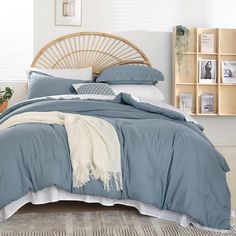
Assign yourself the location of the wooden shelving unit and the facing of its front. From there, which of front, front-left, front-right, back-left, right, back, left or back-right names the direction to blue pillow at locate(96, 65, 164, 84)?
front-right

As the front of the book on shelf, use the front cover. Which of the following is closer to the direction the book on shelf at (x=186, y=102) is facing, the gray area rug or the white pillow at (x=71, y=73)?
the gray area rug

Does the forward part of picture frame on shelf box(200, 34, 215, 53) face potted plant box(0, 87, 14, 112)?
no

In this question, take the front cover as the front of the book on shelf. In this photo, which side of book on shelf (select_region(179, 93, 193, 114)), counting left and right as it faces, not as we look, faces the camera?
front

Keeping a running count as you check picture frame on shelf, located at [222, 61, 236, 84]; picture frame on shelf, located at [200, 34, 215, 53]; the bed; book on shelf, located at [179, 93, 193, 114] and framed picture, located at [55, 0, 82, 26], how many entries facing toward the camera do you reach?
5

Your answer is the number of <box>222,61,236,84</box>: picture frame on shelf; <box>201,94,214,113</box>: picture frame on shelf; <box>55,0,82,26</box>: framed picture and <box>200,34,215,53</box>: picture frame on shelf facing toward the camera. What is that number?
4

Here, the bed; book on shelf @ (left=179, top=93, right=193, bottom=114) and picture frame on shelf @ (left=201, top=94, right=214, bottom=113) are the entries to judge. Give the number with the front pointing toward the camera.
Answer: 3

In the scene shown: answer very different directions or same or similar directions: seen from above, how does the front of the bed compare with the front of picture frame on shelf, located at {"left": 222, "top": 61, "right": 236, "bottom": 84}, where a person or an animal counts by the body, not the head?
same or similar directions

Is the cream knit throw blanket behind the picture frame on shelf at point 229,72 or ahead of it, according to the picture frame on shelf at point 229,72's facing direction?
ahead

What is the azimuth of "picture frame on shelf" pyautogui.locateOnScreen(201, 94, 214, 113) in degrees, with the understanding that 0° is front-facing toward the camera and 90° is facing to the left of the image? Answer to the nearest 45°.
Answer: approximately 0°

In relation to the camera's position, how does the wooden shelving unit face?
facing the viewer
